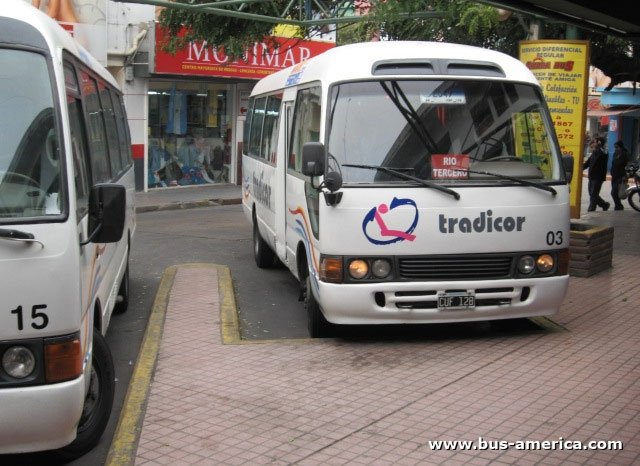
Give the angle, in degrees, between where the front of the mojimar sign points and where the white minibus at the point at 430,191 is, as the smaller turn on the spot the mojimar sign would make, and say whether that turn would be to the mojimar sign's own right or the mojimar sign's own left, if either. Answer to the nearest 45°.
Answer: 0° — it already faces it

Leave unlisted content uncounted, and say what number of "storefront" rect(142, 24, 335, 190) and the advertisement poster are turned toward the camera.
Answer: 2

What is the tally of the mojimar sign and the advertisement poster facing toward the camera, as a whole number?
2

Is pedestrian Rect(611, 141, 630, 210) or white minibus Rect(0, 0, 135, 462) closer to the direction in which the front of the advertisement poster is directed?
the white minibus

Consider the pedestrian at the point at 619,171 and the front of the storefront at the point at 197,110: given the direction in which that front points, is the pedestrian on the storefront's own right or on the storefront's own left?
on the storefront's own left

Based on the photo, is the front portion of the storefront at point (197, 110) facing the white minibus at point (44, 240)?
yes

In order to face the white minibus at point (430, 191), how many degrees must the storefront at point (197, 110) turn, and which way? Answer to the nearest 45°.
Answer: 0° — it already faces it

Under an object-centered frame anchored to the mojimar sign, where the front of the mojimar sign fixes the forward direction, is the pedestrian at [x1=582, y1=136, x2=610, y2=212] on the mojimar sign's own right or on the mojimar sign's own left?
on the mojimar sign's own left

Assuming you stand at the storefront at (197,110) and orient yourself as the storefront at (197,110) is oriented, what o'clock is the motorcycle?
The motorcycle is roughly at 10 o'clock from the storefront.
